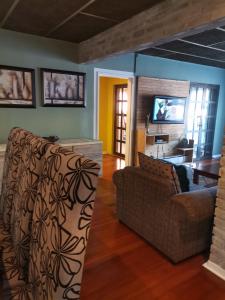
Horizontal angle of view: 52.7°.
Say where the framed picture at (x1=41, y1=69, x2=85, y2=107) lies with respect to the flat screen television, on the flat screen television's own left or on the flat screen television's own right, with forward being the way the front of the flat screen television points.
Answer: on the flat screen television's own right

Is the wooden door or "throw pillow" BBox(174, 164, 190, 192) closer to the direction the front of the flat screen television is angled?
the throw pillow

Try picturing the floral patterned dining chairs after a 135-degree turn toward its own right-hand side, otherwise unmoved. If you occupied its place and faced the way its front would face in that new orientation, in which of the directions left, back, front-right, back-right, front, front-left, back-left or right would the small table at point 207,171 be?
front-right

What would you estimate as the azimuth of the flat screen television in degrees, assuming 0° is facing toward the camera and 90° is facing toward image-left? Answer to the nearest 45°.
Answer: approximately 0°

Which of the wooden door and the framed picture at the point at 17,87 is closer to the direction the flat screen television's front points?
the framed picture

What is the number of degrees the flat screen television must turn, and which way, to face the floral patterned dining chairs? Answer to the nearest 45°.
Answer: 0° — it already faces it

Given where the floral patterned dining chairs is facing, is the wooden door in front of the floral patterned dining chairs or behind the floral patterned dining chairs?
behind

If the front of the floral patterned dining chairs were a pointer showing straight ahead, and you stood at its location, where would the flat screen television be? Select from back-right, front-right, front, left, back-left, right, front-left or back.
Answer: back
